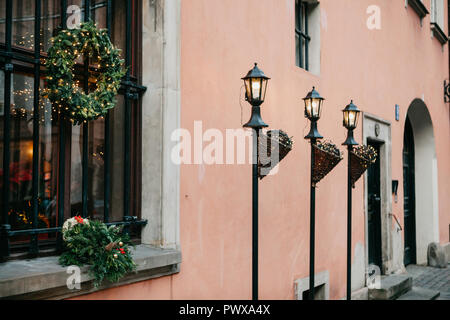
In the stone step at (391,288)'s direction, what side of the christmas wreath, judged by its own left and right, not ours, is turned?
left

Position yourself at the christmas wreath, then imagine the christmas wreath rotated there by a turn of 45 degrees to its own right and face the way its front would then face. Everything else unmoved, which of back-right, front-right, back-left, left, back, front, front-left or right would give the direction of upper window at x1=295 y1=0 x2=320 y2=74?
back-left

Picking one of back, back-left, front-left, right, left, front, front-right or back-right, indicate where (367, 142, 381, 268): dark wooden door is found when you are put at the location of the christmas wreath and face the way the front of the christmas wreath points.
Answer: left

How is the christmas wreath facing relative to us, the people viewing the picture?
facing the viewer and to the right of the viewer

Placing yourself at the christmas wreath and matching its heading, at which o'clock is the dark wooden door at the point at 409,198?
The dark wooden door is roughly at 9 o'clock from the christmas wreath.
